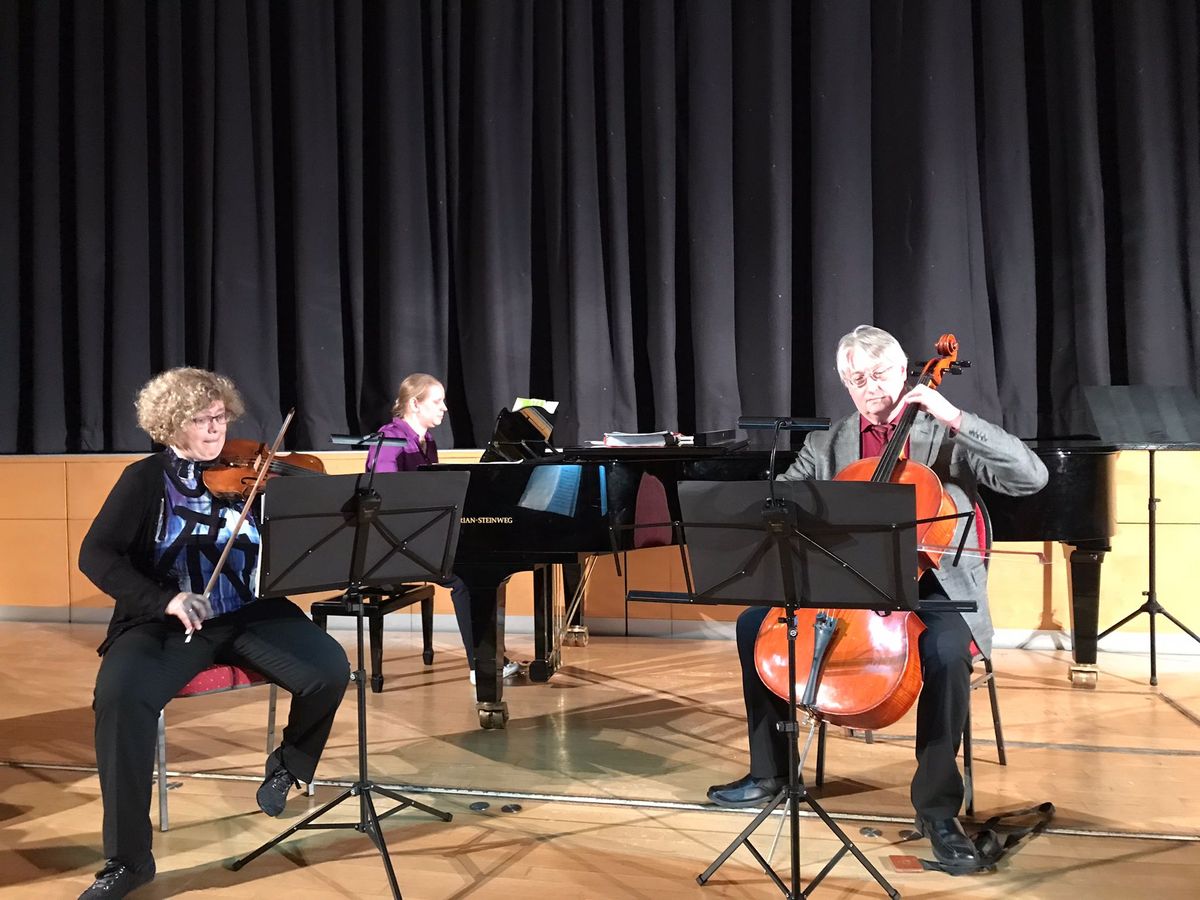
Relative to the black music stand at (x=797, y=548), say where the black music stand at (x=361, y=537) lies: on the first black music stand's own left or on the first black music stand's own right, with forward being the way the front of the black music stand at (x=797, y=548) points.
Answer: on the first black music stand's own left

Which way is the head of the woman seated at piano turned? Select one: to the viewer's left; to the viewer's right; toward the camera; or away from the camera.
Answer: to the viewer's right

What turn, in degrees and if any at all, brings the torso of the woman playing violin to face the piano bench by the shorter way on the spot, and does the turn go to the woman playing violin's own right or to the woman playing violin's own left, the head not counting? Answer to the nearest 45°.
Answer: approximately 90° to the woman playing violin's own left

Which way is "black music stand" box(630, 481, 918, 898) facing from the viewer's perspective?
away from the camera

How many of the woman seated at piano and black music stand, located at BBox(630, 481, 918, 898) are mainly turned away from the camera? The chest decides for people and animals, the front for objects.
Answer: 1

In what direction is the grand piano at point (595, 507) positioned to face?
to the viewer's left

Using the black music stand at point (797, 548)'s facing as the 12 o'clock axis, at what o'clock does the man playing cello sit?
The man playing cello is roughly at 1 o'clock from the black music stand.

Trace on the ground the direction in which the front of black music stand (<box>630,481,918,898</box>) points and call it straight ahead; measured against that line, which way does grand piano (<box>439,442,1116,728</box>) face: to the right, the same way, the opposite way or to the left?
to the left

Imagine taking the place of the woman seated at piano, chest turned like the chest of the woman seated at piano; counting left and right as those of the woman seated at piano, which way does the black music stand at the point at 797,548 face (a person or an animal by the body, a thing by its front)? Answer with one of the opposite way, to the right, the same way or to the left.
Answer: to the left
